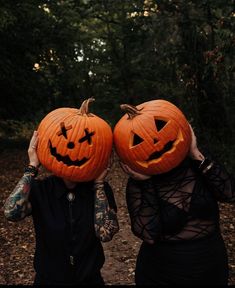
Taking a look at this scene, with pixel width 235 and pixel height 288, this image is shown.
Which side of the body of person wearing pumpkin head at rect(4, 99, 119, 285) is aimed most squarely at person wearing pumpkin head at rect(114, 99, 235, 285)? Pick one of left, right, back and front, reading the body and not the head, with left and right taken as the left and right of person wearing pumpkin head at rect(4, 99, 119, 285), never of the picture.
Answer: left

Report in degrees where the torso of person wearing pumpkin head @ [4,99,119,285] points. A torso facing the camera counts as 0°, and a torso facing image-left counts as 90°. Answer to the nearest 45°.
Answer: approximately 0°

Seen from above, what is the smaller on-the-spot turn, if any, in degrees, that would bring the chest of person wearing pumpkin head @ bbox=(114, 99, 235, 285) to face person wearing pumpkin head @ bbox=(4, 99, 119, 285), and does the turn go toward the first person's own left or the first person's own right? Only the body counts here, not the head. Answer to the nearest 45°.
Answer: approximately 90° to the first person's own right

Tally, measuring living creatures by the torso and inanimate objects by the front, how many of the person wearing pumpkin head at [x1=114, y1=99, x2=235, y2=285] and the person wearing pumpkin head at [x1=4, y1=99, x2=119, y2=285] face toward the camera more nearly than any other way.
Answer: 2

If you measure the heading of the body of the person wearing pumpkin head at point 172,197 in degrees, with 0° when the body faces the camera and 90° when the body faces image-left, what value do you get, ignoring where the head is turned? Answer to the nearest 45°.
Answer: approximately 0°
